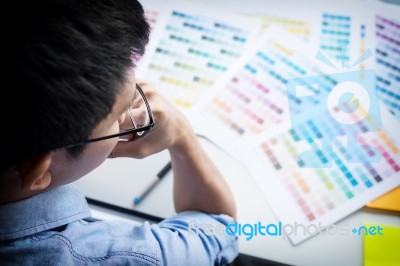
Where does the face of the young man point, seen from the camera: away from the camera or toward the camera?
away from the camera

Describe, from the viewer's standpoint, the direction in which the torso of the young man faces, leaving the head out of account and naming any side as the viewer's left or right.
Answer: facing away from the viewer and to the right of the viewer
